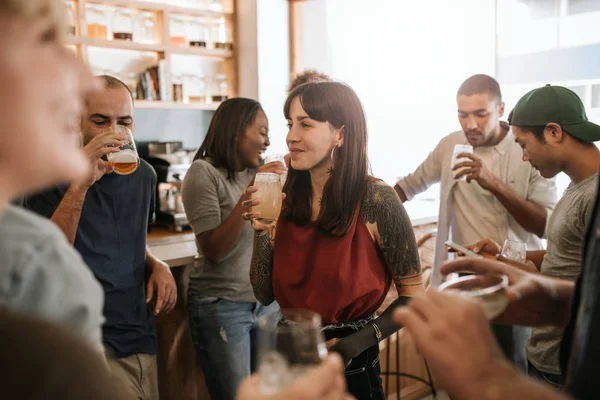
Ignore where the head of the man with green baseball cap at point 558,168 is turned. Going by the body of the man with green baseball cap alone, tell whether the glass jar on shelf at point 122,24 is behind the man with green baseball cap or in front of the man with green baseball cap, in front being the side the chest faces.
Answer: in front

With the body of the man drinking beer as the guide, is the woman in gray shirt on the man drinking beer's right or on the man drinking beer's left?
on the man drinking beer's left

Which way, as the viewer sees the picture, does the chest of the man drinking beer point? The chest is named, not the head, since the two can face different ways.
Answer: toward the camera

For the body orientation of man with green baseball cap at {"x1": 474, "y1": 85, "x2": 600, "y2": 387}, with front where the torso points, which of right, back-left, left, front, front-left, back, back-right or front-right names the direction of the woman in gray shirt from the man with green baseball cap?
front

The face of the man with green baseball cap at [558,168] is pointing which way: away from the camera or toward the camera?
toward the camera

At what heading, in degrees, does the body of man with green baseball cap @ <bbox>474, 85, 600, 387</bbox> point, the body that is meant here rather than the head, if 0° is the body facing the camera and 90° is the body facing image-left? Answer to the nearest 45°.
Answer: approximately 90°

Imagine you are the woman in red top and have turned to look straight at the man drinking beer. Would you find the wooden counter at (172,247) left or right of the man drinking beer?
right

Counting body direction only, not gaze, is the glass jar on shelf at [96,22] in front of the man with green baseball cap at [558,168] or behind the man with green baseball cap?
in front

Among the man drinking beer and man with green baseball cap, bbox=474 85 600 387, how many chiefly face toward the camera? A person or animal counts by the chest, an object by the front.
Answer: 1
